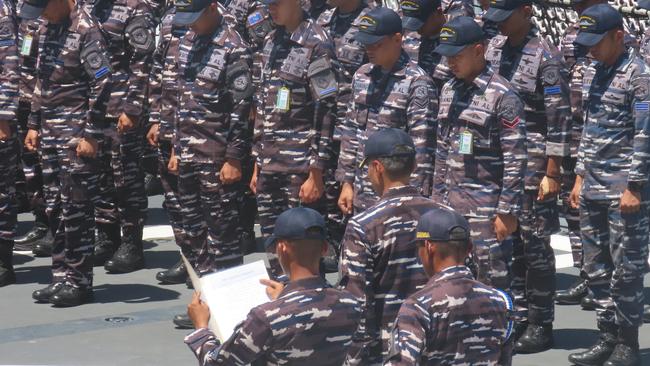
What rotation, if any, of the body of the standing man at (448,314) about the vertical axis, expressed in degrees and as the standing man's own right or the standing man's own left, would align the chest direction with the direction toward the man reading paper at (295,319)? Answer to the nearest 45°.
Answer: approximately 45° to the standing man's own left

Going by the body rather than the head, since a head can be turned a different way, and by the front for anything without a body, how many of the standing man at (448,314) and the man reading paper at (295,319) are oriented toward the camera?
0

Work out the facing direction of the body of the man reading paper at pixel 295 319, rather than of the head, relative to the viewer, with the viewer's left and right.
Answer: facing away from the viewer and to the left of the viewer

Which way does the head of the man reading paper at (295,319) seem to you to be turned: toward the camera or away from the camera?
away from the camera

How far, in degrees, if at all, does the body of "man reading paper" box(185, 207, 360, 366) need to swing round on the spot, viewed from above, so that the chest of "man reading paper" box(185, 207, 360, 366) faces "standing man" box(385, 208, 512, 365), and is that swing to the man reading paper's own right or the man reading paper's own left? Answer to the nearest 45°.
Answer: approximately 135° to the man reading paper's own right

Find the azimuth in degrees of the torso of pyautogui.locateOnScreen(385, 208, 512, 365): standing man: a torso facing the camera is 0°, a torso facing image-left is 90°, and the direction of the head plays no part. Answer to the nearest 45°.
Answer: approximately 135°
